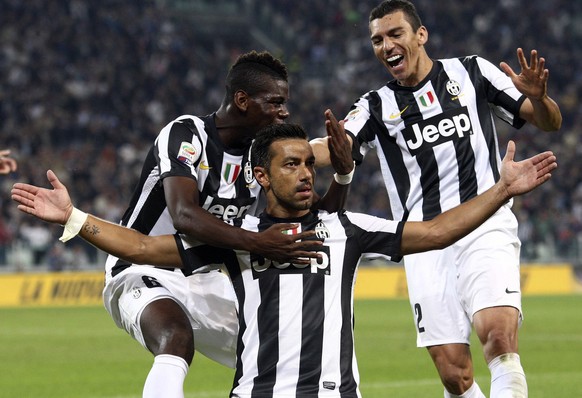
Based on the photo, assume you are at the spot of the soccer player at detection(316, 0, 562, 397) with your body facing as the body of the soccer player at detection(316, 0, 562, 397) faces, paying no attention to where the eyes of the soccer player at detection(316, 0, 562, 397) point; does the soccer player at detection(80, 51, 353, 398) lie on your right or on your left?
on your right

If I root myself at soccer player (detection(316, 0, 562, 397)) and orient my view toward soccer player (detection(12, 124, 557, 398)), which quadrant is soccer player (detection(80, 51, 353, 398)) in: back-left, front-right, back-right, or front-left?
front-right

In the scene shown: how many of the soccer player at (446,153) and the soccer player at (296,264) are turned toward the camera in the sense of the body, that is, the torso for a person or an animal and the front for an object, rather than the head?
2

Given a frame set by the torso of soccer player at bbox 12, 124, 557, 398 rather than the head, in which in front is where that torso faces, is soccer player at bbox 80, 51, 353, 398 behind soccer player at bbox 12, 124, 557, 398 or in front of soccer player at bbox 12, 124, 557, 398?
behind

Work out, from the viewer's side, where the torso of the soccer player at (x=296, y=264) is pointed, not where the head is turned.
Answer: toward the camera

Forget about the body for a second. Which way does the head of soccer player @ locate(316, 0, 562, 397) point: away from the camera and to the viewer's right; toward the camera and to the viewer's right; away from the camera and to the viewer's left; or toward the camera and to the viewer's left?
toward the camera and to the viewer's left

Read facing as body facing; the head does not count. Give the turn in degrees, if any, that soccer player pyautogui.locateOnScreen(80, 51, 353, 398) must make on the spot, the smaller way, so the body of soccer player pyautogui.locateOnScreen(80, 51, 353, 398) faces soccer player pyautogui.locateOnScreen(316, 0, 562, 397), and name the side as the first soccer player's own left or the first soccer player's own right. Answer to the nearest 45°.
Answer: approximately 45° to the first soccer player's own left

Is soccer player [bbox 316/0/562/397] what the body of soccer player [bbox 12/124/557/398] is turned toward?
no

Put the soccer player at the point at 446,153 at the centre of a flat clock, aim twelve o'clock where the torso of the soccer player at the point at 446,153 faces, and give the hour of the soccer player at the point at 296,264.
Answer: the soccer player at the point at 296,264 is roughly at 1 o'clock from the soccer player at the point at 446,153.

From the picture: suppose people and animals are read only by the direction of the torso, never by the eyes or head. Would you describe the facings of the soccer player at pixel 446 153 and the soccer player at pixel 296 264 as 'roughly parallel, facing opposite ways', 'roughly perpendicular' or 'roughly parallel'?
roughly parallel

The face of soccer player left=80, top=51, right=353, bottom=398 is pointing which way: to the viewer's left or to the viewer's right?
to the viewer's right

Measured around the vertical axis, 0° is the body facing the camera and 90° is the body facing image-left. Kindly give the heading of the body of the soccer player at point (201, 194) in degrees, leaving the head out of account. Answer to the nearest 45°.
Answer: approximately 315°

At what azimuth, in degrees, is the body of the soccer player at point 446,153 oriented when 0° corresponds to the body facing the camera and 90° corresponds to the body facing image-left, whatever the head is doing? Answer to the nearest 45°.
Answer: approximately 0°
